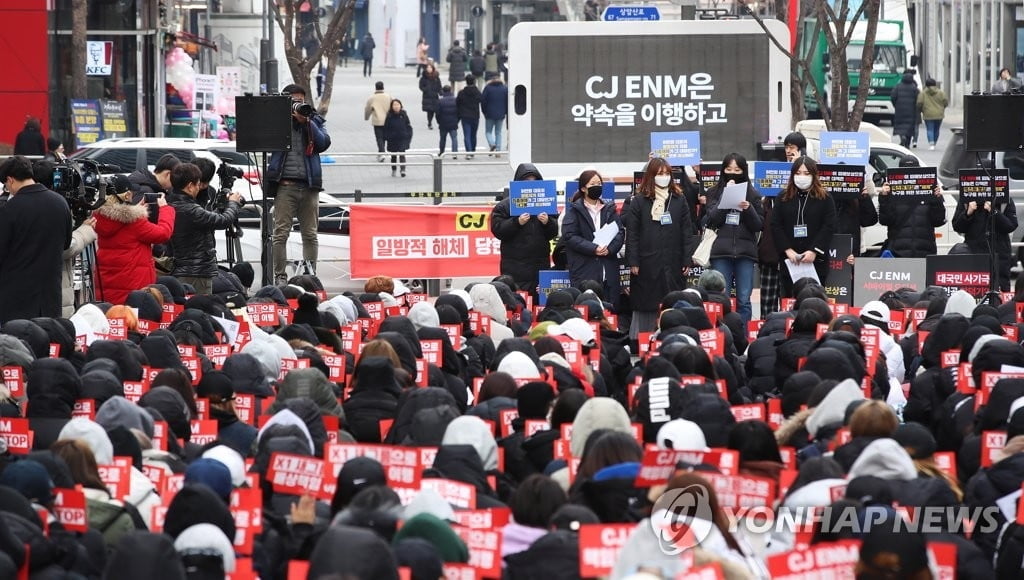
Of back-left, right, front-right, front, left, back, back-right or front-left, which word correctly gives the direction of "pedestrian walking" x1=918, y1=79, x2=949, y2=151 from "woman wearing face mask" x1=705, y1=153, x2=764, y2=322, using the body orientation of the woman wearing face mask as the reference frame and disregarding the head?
back

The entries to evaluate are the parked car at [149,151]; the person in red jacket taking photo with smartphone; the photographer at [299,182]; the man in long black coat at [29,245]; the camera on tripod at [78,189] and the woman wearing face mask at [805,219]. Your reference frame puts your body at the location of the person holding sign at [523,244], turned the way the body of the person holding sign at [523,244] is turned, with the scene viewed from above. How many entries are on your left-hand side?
1

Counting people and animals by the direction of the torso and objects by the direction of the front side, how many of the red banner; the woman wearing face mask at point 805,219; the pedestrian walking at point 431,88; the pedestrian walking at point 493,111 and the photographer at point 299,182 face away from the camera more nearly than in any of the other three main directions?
1

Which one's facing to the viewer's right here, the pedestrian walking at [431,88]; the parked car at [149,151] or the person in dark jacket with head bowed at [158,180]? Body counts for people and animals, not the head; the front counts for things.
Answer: the person in dark jacket with head bowed

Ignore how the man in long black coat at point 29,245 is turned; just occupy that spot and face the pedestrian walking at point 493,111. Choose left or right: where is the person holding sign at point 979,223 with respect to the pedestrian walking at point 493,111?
right

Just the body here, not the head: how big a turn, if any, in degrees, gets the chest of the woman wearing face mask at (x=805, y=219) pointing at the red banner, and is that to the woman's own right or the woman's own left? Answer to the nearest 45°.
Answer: approximately 135° to the woman's own right

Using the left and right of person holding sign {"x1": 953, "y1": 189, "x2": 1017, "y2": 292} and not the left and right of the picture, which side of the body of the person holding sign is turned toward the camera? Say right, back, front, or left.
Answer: front

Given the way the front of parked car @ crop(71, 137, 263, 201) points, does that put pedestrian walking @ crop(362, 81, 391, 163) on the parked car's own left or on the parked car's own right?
on the parked car's own right

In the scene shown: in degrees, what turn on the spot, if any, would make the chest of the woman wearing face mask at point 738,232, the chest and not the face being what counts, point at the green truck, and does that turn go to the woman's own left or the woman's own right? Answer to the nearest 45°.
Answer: approximately 180°

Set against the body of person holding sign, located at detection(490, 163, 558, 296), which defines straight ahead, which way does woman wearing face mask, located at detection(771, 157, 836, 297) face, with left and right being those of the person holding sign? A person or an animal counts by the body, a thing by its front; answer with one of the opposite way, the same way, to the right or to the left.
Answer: the same way

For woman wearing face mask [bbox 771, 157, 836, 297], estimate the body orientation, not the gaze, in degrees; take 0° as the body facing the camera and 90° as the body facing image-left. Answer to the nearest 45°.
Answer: approximately 0°

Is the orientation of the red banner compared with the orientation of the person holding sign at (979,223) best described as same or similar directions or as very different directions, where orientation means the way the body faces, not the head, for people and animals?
same or similar directions

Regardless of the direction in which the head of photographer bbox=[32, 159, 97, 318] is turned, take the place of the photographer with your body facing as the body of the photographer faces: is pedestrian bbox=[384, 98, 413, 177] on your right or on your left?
on your left

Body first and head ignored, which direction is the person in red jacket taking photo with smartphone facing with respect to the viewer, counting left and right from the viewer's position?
facing away from the viewer and to the right of the viewer

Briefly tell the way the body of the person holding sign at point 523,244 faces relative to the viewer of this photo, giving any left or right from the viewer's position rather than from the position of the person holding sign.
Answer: facing the viewer

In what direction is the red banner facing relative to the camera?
toward the camera

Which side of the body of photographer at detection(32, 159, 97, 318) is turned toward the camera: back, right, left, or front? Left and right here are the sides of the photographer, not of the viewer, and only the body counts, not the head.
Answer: right

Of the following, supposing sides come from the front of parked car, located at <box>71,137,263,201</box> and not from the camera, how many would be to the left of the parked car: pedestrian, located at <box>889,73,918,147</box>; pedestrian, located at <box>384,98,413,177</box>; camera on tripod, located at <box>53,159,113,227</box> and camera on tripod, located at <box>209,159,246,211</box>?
2

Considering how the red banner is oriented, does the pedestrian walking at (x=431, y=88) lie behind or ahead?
behind

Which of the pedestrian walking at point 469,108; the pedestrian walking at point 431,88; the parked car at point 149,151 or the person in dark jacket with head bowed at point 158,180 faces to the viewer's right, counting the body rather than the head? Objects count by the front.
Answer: the person in dark jacket with head bowed
